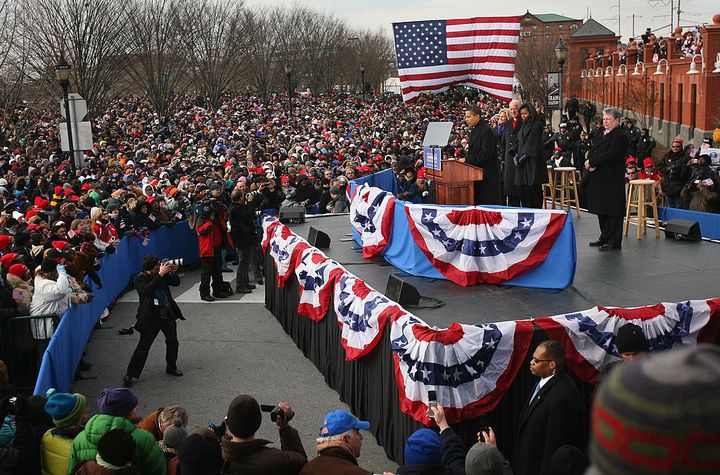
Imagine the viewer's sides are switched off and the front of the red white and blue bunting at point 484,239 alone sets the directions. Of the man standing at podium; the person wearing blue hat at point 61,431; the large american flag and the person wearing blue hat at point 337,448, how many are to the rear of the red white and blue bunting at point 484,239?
2

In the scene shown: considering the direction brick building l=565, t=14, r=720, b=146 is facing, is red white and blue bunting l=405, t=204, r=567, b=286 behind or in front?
in front

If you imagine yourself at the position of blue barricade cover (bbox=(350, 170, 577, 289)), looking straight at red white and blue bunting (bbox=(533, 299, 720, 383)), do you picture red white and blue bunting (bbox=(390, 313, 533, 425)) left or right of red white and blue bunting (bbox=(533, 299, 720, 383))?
right

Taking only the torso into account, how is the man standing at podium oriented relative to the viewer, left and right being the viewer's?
facing to the left of the viewer

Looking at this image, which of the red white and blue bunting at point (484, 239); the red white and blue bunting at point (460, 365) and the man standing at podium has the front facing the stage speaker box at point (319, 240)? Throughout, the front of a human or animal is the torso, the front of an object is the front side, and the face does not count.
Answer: the man standing at podium

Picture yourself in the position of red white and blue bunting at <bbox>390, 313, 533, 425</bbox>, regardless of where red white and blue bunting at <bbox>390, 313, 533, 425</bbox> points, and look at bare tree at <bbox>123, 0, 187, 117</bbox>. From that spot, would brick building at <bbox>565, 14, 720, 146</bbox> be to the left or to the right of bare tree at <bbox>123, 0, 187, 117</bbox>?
right

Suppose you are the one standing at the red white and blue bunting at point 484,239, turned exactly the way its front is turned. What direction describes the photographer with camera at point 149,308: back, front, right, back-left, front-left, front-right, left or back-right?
right

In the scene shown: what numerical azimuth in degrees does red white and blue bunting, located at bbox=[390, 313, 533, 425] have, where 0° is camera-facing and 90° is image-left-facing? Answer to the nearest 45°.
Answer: approximately 0°

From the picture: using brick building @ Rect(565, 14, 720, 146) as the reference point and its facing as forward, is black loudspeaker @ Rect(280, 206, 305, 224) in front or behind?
in front

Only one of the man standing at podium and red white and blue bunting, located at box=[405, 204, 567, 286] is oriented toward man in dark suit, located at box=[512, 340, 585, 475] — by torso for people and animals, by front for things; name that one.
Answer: the red white and blue bunting

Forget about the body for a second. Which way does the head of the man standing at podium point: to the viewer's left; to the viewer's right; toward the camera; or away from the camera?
to the viewer's left

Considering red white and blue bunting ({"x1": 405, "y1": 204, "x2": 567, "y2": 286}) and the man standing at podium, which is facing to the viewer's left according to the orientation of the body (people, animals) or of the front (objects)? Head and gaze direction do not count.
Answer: the man standing at podium

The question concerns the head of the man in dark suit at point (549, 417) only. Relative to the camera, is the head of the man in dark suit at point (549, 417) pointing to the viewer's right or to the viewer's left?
to the viewer's left

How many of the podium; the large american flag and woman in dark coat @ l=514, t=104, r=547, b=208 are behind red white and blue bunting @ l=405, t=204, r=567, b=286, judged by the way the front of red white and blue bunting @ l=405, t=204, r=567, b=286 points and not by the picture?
3

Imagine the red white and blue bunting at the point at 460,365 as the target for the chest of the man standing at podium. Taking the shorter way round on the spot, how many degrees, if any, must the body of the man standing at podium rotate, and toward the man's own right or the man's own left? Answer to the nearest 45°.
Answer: approximately 90° to the man's own left
